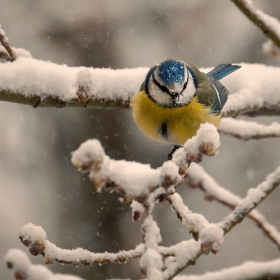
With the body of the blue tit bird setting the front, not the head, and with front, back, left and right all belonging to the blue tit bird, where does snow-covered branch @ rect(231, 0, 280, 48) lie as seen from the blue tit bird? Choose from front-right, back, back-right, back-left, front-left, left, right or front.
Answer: left

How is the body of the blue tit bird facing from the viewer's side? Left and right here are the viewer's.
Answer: facing the viewer and to the left of the viewer

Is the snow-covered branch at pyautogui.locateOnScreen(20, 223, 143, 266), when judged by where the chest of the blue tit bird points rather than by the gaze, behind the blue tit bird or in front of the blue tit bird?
in front

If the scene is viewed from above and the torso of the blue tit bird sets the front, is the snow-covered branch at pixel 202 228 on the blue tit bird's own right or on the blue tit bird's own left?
on the blue tit bird's own left
